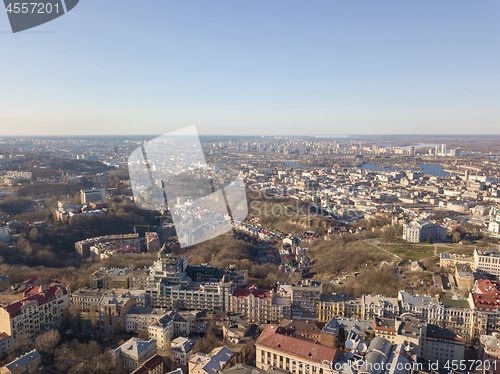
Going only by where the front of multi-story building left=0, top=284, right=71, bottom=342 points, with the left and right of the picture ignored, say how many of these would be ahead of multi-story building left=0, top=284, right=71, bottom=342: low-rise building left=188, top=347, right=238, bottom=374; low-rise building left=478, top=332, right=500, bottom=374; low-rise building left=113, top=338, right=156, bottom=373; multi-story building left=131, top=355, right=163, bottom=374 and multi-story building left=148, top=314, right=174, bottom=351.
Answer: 5

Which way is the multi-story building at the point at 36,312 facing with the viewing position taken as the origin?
facing the viewer and to the right of the viewer

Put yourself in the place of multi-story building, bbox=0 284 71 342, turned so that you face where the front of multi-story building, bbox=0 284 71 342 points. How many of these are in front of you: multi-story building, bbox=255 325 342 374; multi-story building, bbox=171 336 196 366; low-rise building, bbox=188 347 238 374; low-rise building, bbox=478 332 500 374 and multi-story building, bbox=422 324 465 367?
5

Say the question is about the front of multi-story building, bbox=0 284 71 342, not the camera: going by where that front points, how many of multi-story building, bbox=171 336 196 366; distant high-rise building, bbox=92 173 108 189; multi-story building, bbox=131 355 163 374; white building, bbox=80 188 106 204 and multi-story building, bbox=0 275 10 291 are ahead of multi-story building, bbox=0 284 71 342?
2

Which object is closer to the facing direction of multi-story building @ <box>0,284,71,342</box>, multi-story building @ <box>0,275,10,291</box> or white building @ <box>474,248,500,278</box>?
the white building

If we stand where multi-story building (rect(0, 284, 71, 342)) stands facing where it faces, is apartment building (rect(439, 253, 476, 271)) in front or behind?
in front

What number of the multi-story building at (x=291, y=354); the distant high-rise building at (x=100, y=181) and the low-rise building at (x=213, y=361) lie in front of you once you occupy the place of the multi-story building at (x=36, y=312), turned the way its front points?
2

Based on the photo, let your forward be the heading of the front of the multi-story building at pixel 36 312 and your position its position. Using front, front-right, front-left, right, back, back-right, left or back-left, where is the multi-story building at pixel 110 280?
left

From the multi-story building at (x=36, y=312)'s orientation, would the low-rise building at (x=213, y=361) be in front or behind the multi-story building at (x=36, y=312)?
in front

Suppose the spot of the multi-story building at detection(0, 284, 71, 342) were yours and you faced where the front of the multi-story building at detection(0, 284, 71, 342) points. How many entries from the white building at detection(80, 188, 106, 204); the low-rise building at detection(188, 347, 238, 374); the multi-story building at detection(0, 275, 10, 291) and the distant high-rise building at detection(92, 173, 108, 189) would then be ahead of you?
1

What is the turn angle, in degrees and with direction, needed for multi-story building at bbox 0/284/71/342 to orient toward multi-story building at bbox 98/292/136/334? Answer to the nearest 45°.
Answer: approximately 45° to its left

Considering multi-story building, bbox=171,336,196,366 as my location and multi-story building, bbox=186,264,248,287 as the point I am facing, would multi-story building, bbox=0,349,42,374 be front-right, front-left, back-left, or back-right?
back-left

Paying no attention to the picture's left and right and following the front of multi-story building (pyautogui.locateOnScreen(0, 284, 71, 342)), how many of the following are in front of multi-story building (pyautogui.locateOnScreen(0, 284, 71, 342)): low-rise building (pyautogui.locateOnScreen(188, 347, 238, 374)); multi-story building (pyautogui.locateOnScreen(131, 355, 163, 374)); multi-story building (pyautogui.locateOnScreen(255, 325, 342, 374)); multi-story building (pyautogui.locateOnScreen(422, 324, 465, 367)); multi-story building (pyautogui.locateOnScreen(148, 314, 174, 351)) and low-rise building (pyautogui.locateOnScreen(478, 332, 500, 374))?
6
